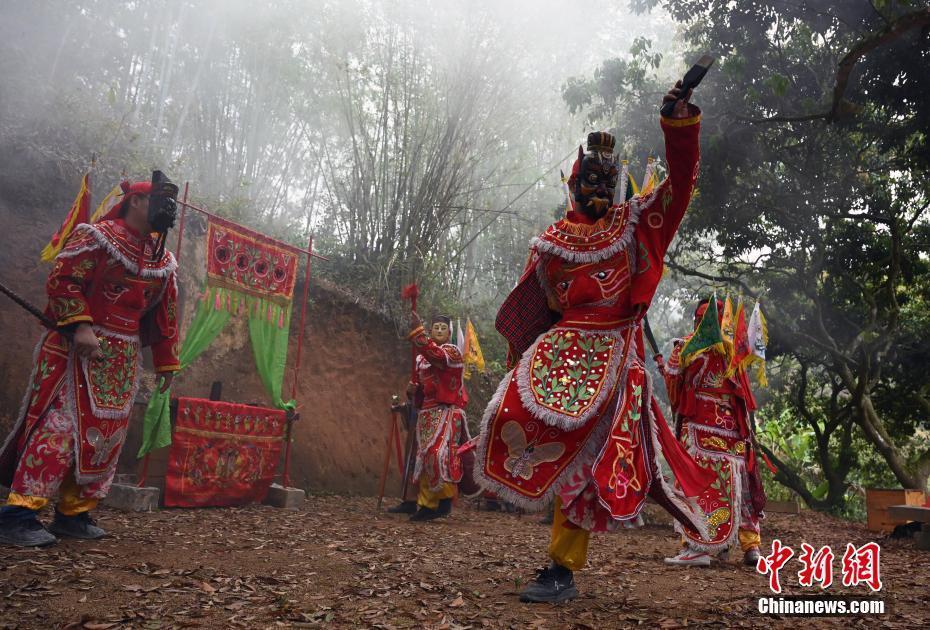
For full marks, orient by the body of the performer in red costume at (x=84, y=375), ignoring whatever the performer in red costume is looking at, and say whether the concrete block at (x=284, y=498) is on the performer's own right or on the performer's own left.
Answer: on the performer's own left

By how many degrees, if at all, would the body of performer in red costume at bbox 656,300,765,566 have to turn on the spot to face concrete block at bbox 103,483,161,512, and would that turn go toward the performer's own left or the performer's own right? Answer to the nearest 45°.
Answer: approximately 45° to the performer's own right

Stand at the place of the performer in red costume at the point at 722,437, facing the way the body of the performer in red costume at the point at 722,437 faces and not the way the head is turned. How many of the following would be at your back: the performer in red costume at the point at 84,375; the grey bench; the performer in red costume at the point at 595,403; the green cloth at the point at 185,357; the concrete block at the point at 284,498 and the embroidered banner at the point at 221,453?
1

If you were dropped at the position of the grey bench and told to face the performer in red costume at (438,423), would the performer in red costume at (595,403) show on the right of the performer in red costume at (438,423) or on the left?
left

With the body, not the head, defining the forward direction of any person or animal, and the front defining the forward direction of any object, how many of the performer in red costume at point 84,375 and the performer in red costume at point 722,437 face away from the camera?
0

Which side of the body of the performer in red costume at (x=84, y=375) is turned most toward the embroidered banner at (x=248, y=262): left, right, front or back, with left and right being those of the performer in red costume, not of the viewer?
left

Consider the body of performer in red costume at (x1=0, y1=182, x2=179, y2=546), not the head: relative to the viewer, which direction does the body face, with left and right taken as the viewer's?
facing the viewer and to the right of the viewer

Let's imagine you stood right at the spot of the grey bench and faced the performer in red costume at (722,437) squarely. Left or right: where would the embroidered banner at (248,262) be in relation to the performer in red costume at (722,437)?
right

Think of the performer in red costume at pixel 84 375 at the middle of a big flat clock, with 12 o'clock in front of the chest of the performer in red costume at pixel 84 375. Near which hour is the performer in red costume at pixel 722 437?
the performer in red costume at pixel 722 437 is roughly at 11 o'clock from the performer in red costume at pixel 84 375.

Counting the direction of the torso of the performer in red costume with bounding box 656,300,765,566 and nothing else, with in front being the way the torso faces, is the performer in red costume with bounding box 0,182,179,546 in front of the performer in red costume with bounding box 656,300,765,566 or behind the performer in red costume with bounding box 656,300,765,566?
in front

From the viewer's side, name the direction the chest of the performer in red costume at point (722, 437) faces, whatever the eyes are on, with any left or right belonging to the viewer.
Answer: facing the viewer and to the left of the viewer

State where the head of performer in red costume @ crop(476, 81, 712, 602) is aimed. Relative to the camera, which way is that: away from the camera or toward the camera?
toward the camera

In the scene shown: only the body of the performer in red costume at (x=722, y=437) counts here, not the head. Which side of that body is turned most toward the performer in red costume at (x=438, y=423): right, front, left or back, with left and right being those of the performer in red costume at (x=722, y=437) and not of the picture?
right

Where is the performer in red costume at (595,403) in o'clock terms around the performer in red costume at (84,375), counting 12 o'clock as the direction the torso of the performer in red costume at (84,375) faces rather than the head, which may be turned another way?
the performer in red costume at (595,403) is roughly at 12 o'clock from the performer in red costume at (84,375).

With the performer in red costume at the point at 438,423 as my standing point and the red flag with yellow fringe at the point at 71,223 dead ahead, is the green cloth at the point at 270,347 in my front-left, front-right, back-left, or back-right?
front-right

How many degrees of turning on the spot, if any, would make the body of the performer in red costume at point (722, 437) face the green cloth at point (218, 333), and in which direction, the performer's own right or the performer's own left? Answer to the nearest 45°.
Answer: approximately 45° to the performer's own right

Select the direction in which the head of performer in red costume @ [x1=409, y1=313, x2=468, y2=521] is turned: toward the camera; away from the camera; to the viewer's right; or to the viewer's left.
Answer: toward the camera
